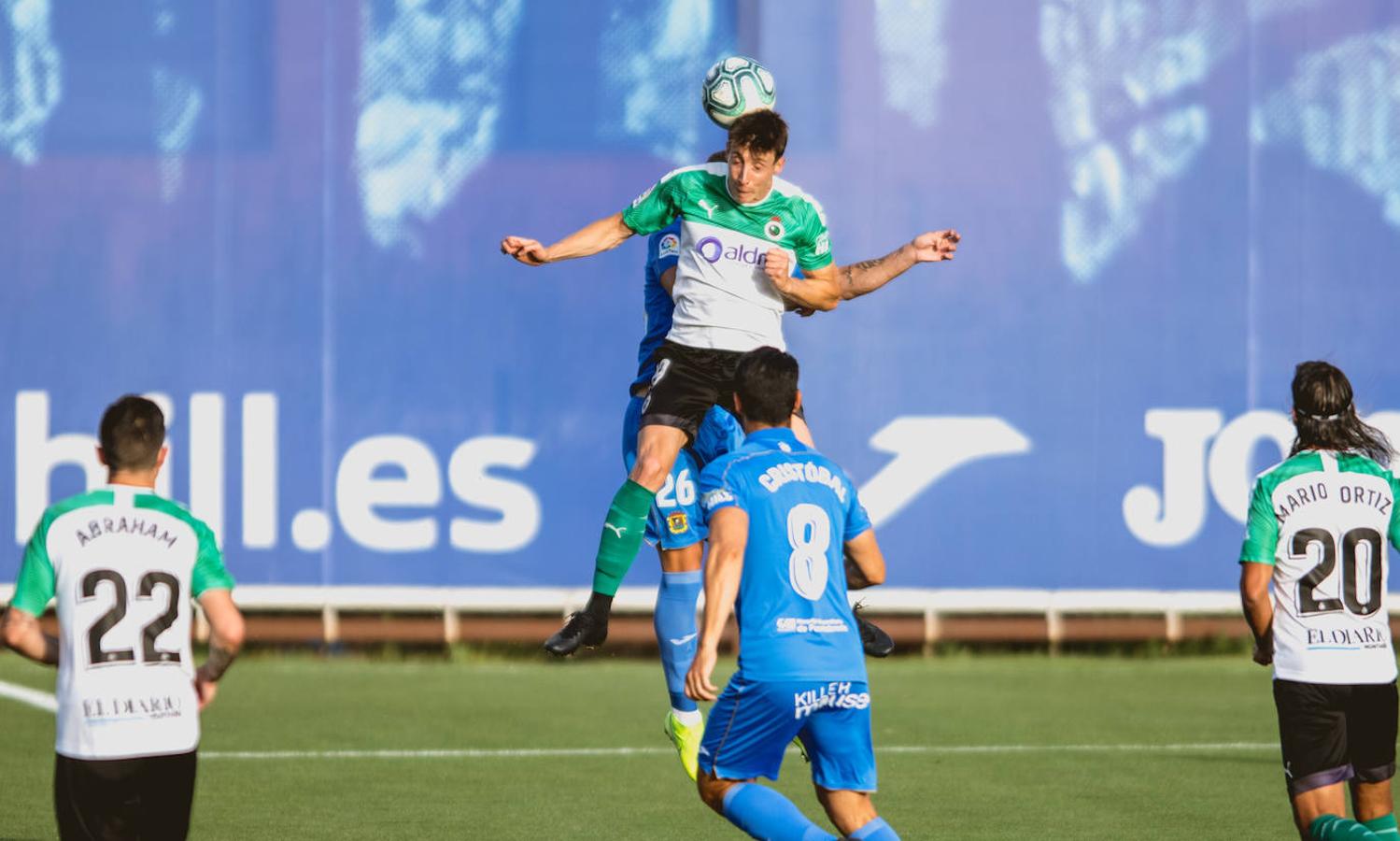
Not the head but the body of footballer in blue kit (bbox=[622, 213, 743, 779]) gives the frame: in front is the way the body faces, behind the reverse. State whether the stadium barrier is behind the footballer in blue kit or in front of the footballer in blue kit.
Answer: behind

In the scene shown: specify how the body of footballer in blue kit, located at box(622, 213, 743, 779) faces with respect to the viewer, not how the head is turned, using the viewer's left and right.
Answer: facing the viewer

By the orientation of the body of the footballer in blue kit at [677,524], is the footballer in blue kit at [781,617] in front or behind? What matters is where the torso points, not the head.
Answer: in front
